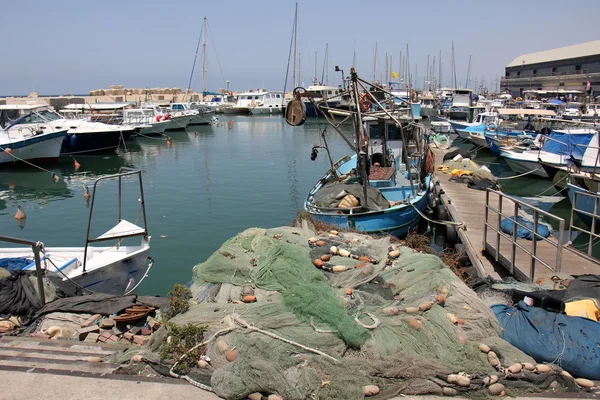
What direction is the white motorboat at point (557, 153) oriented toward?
to the viewer's left

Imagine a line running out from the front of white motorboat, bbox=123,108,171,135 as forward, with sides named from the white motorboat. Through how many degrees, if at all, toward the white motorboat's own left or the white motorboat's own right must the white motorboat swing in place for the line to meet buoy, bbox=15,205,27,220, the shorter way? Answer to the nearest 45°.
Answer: approximately 90° to the white motorboat's own right

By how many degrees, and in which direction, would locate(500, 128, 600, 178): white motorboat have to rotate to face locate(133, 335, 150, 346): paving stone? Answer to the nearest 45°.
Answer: approximately 90° to its left

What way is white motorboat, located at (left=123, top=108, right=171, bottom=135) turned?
to the viewer's right

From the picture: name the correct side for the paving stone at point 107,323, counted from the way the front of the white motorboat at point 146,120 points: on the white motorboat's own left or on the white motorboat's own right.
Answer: on the white motorboat's own right
